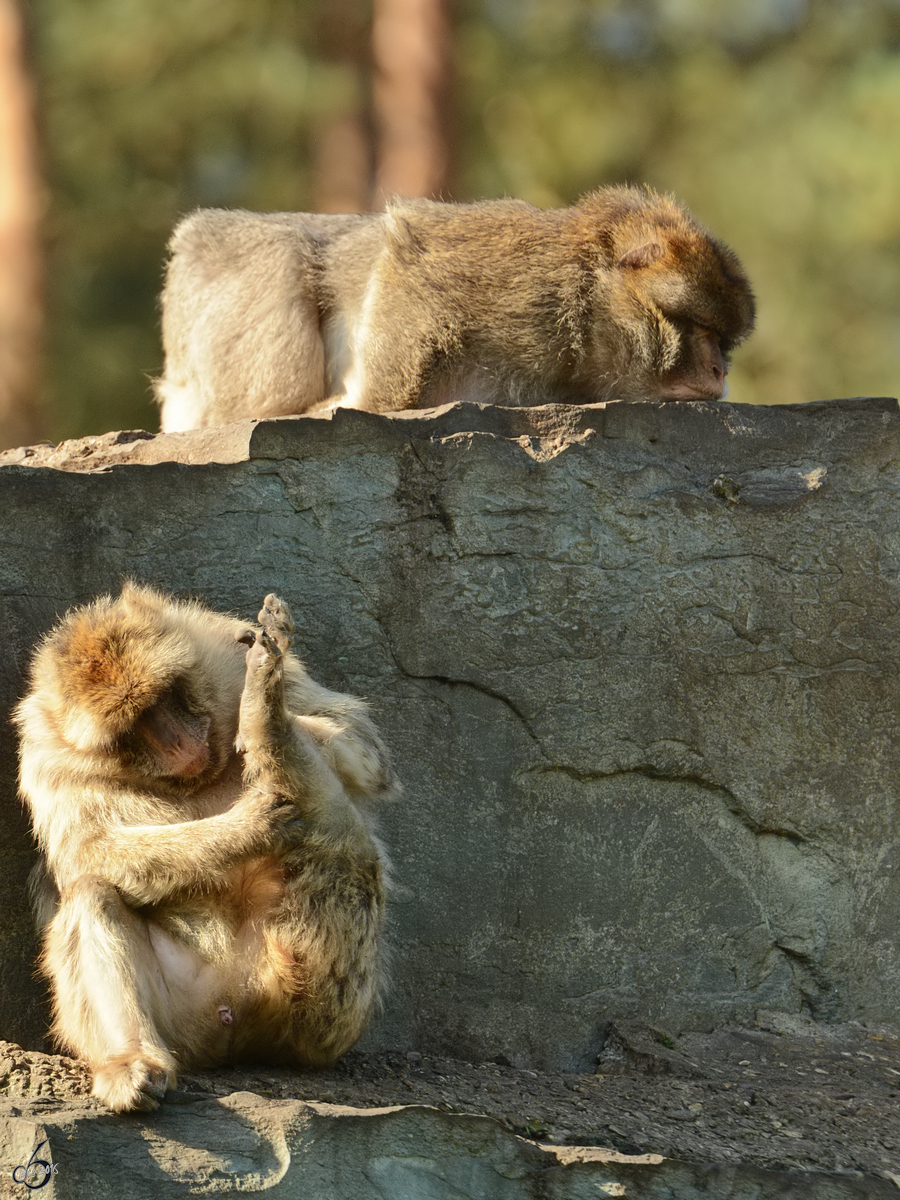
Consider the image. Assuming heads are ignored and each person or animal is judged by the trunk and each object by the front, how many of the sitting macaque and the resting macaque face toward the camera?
1

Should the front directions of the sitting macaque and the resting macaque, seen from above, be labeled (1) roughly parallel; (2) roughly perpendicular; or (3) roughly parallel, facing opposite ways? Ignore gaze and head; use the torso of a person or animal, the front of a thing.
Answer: roughly perpendicular

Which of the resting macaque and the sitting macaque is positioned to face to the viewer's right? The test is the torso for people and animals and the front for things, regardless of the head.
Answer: the resting macaque

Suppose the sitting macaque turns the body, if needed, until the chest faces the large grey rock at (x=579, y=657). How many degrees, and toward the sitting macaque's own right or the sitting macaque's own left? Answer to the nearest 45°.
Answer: approximately 135° to the sitting macaque's own left

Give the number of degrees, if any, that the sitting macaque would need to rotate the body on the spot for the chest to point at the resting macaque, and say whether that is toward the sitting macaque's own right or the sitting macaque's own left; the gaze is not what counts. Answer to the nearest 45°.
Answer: approximately 135° to the sitting macaque's own left

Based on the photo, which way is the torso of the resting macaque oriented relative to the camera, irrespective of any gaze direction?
to the viewer's right

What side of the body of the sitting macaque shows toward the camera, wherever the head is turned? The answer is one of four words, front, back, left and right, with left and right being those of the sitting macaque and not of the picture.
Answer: front

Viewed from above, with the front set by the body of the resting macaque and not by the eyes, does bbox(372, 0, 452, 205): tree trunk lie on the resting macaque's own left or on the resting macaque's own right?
on the resting macaque's own left

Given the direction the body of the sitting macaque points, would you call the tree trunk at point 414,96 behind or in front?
behind
